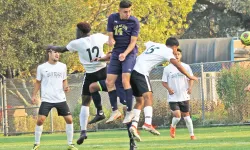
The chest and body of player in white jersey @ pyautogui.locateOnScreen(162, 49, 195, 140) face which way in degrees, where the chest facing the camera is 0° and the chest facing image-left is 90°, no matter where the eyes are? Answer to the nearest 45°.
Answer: approximately 0°

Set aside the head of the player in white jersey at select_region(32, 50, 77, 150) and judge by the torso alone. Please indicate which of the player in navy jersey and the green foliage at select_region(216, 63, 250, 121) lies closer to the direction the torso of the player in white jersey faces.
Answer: the player in navy jersey

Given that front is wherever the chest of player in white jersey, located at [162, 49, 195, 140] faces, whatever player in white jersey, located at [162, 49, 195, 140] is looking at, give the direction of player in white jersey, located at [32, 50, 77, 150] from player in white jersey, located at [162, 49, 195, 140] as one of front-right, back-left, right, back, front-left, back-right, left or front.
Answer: front-right

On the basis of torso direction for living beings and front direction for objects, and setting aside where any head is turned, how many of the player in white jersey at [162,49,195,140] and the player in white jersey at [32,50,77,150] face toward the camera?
2
